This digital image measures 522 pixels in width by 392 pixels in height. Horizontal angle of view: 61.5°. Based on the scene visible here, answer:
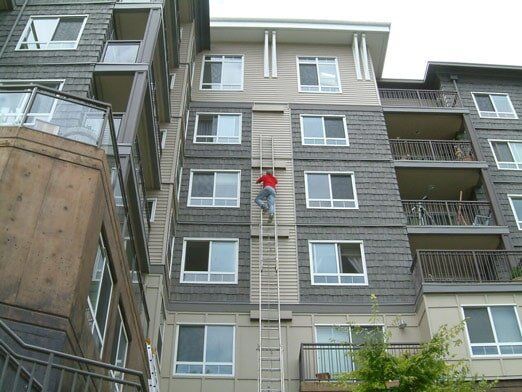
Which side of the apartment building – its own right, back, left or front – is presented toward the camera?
front
